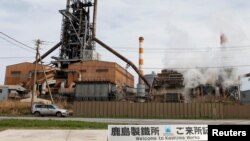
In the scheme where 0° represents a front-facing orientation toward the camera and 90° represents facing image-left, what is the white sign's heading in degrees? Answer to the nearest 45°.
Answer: approximately 0°

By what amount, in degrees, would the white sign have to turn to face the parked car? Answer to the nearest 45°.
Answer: approximately 135° to its right

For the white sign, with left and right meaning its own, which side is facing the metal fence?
back
